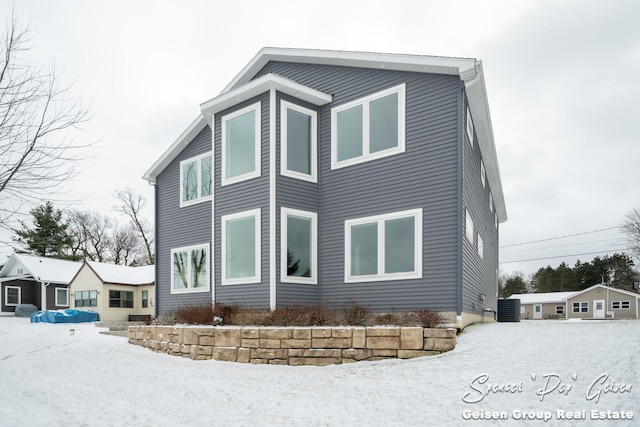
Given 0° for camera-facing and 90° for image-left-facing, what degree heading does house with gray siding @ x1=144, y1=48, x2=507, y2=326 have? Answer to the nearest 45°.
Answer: approximately 45°

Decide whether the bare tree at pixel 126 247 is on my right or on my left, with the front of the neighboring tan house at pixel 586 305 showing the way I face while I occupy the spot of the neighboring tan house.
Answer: on my right

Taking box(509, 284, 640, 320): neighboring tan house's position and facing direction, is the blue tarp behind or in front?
in front

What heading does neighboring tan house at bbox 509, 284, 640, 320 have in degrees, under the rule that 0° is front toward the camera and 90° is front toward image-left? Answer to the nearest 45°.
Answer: approximately 0°
